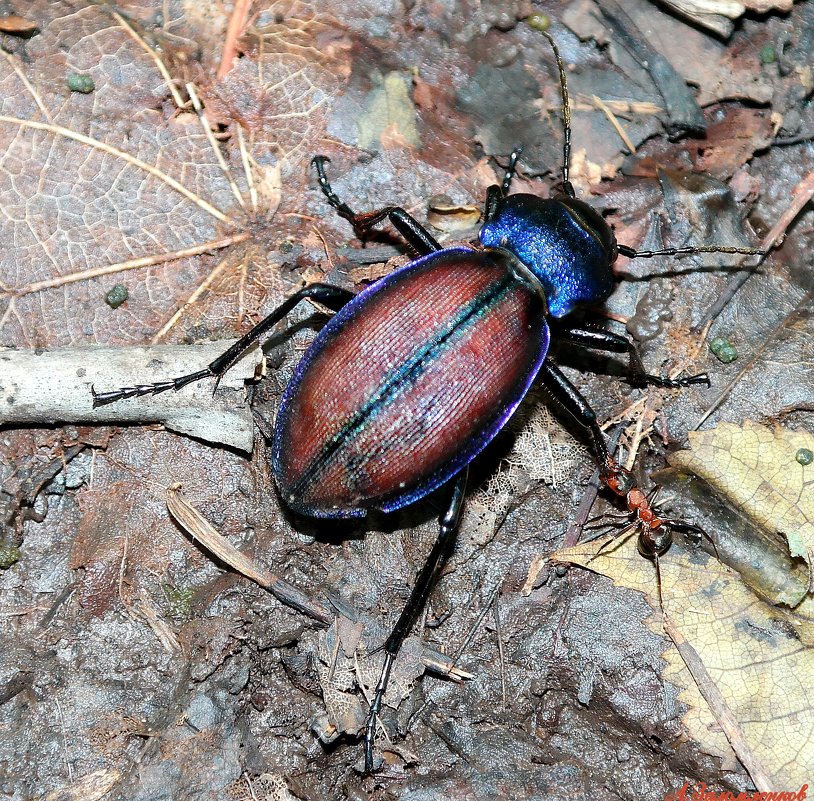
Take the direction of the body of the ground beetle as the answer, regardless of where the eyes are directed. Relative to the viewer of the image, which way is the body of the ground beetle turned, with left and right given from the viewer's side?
facing away from the viewer and to the right of the viewer

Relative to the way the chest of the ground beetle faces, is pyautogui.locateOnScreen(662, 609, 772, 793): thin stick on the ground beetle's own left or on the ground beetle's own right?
on the ground beetle's own right

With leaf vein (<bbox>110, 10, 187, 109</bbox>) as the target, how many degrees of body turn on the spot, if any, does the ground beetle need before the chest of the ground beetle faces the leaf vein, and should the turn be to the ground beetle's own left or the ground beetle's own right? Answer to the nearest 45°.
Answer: approximately 90° to the ground beetle's own left

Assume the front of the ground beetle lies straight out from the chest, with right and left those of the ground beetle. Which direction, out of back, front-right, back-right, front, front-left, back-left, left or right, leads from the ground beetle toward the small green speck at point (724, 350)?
front

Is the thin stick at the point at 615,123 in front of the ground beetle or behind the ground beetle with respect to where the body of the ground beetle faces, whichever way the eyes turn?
in front

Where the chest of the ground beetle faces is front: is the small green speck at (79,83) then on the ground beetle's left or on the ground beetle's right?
on the ground beetle's left

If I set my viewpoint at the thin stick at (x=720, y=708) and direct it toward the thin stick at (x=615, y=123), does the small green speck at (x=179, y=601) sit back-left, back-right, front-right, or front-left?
front-left

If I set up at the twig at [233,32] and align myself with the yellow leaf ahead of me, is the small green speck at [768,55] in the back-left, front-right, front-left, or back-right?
front-left

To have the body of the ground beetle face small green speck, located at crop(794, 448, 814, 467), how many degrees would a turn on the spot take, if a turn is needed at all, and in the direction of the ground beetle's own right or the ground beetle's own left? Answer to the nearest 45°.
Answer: approximately 45° to the ground beetle's own right

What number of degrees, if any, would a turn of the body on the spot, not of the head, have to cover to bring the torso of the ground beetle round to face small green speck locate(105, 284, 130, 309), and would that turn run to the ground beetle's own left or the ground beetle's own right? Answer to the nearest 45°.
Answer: approximately 135° to the ground beetle's own left

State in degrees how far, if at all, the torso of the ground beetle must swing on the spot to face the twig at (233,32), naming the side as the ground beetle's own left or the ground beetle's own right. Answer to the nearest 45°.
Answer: approximately 90° to the ground beetle's own left
